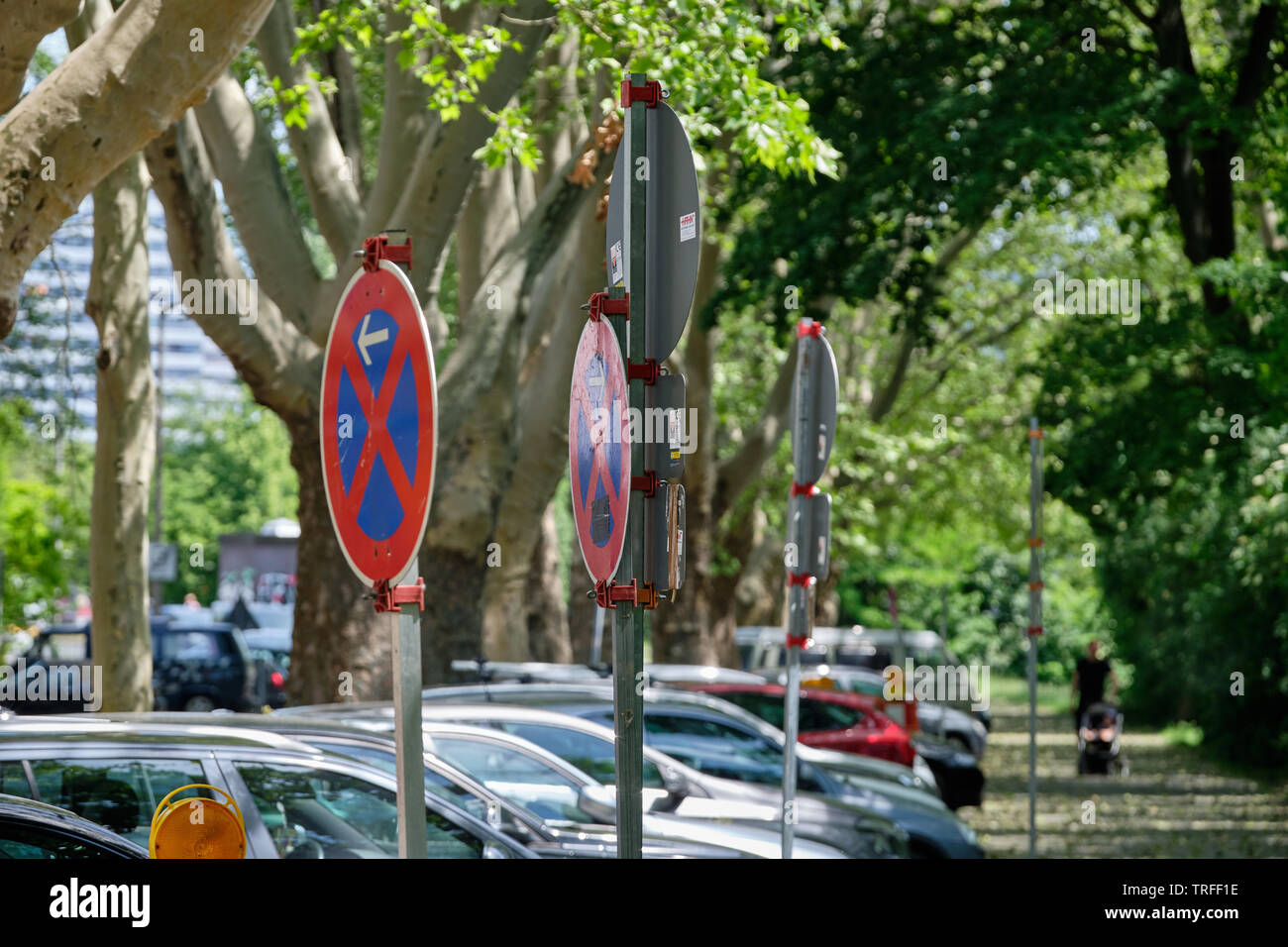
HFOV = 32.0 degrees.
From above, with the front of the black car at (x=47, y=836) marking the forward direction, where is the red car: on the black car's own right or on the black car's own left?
on the black car's own left

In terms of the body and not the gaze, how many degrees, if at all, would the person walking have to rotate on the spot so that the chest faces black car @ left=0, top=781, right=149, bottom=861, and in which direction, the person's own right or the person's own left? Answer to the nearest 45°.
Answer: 0° — they already face it

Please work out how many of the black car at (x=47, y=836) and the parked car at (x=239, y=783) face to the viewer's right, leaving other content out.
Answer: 2

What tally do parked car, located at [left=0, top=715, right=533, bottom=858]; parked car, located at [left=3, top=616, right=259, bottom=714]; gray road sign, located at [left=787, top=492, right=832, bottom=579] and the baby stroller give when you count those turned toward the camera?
1

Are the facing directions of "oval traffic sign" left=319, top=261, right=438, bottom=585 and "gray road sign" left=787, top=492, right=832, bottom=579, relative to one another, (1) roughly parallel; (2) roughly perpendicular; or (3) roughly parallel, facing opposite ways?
roughly parallel, facing opposite ways

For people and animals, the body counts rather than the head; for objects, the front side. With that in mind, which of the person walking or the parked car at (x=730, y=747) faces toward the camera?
the person walking

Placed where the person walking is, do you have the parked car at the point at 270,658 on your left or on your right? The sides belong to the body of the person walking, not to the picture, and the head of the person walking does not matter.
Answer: on your right

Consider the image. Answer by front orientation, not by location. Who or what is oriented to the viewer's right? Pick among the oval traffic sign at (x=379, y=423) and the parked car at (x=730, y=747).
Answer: the parked car

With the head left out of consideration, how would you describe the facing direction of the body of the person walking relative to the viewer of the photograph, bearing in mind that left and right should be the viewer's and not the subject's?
facing the viewer

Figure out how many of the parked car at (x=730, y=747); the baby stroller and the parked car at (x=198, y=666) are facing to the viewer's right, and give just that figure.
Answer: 1

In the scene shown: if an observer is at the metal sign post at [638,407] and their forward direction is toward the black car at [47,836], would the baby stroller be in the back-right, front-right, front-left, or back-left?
back-right

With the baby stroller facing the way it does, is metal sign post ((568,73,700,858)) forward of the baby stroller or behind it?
forward

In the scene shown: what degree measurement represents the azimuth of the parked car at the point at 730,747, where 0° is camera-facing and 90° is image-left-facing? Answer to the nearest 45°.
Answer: approximately 270°

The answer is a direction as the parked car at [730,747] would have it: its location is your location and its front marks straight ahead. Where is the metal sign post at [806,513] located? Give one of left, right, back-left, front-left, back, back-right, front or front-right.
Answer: right
